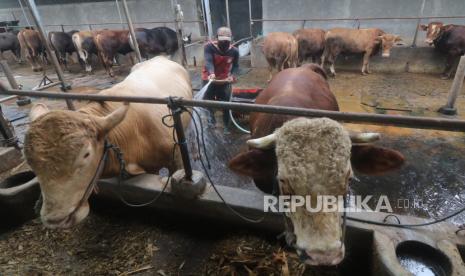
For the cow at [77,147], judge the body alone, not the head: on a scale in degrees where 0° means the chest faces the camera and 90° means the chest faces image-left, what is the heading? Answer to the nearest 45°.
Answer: approximately 45°

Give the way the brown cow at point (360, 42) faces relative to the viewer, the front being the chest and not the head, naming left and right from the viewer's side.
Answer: facing to the right of the viewer

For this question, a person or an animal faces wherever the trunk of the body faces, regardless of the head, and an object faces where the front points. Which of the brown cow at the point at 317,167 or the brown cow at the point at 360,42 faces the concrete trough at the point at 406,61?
the brown cow at the point at 360,42

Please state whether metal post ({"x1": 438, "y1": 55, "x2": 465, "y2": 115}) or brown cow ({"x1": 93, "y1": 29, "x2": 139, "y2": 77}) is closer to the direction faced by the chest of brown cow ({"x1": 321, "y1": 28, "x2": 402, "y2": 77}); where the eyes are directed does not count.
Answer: the metal post

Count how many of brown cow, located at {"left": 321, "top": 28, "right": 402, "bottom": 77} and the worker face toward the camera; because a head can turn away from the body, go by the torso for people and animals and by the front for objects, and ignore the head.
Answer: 1

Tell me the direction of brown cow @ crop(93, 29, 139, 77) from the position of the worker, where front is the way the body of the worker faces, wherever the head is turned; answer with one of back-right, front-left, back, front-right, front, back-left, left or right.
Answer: back-right

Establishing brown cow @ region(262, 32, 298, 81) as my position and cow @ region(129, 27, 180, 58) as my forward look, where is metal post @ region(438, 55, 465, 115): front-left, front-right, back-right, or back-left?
back-left
